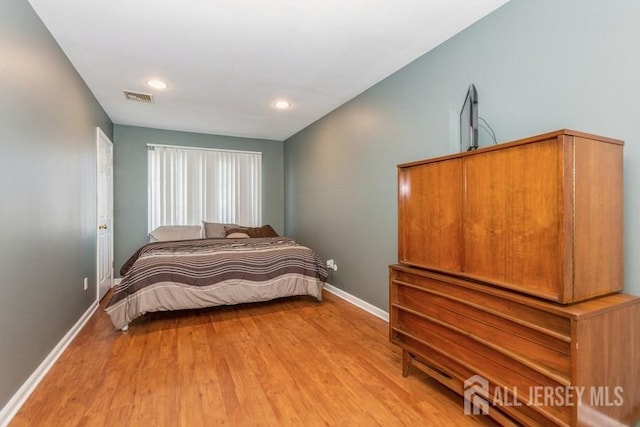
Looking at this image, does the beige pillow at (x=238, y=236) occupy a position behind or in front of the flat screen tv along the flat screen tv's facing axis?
in front

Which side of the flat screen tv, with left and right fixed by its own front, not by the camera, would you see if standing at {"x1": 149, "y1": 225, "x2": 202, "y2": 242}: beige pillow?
front

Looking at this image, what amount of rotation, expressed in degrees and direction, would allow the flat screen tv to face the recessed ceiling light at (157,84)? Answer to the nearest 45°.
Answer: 0° — it already faces it

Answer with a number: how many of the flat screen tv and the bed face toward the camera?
1

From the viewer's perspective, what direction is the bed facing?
toward the camera

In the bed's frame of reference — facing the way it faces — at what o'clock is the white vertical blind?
The white vertical blind is roughly at 6 o'clock from the bed.

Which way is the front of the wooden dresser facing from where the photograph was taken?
facing the viewer and to the left of the viewer

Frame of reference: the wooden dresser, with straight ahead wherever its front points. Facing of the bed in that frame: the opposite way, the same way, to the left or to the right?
to the left

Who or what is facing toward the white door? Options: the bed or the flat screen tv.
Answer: the flat screen tv

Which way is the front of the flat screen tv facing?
to the viewer's left

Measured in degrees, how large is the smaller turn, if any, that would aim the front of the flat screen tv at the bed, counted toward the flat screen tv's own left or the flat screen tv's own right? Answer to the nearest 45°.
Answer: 0° — it already faces it

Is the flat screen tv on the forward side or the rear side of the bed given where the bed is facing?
on the forward side

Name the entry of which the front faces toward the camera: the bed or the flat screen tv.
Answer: the bed
